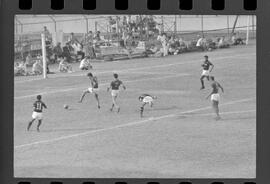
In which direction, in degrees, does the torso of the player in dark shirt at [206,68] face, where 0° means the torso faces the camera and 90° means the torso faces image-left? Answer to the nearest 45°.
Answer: approximately 45°

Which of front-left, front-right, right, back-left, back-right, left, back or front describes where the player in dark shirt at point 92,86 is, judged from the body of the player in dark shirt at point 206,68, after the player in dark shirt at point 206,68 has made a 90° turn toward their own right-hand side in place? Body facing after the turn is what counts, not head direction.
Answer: front-left

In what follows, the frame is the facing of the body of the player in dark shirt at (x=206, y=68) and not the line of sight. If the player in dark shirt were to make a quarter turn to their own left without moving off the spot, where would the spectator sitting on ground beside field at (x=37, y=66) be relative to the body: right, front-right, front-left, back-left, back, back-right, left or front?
back-right

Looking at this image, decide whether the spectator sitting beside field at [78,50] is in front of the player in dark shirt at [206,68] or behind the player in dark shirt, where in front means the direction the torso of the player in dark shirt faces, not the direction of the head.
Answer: in front
